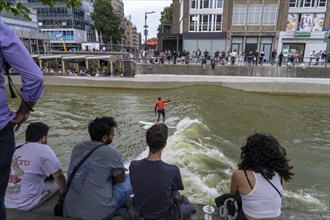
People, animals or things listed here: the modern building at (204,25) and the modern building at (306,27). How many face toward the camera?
2

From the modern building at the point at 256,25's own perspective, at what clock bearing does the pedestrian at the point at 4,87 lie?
The pedestrian is roughly at 12 o'clock from the modern building.

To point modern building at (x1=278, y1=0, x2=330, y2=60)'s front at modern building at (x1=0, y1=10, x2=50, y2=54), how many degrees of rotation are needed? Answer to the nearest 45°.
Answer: approximately 90° to its right

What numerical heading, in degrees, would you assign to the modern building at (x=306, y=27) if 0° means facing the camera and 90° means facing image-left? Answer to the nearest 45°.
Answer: approximately 0°

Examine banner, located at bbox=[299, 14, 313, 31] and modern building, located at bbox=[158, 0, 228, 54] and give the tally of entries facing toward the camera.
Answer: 2

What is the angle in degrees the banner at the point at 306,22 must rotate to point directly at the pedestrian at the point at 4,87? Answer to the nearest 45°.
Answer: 0° — it already faces them

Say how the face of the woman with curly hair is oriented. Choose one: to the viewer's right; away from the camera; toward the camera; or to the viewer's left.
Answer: away from the camera

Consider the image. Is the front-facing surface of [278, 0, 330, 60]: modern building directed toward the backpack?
yes

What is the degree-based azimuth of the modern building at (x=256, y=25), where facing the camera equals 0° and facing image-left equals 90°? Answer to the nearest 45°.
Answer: approximately 0°
